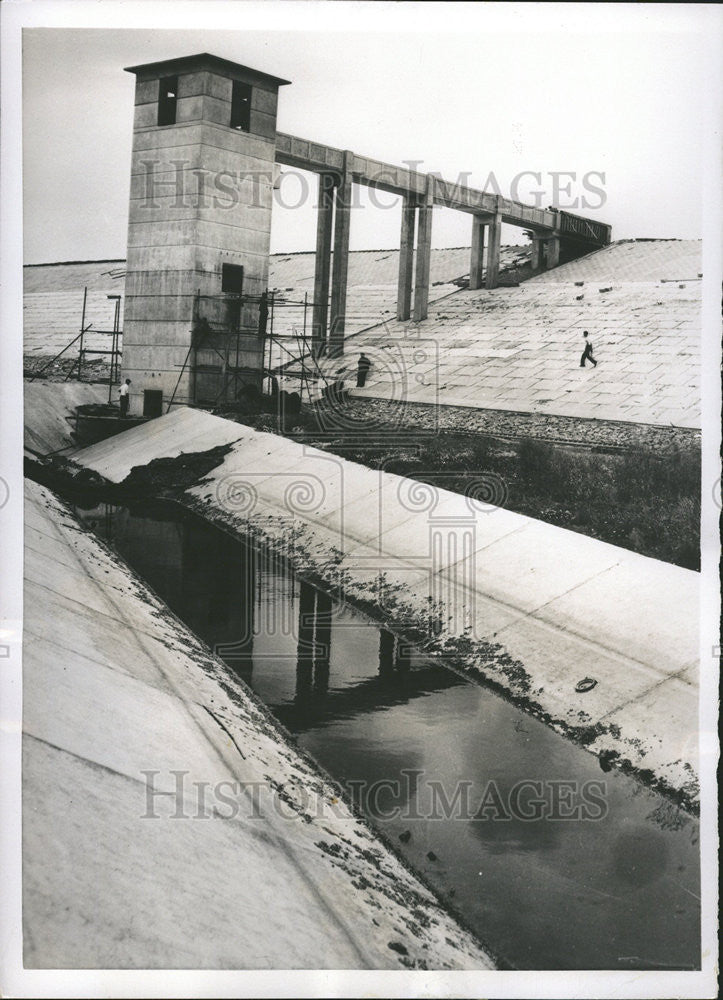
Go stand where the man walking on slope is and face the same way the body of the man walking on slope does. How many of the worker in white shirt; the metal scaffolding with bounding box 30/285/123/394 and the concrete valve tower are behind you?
0

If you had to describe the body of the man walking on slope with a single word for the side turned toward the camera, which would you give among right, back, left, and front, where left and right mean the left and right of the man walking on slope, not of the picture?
left

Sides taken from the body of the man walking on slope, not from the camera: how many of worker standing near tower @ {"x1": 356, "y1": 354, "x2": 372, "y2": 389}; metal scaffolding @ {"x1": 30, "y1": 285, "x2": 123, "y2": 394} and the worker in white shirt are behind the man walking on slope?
0

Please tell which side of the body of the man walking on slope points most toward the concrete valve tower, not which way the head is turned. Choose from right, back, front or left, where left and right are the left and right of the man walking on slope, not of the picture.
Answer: front

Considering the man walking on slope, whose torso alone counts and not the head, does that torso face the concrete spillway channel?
no

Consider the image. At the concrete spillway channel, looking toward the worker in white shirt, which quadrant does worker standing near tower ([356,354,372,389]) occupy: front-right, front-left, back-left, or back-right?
front-right

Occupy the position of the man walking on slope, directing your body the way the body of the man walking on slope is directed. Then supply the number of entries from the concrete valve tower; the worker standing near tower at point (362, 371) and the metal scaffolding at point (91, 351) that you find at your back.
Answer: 0

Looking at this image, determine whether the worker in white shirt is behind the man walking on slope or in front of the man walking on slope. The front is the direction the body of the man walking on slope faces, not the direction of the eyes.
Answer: in front

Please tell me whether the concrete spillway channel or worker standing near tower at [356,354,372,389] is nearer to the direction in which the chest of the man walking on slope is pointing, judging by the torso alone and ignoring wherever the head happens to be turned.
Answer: the worker standing near tower

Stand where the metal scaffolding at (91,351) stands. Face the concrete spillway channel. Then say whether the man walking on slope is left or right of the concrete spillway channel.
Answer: left

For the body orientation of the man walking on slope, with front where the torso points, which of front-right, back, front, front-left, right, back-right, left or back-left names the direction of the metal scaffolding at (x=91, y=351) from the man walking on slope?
front

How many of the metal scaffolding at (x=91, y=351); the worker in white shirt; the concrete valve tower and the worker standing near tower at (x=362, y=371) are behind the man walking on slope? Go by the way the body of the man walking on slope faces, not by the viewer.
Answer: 0
